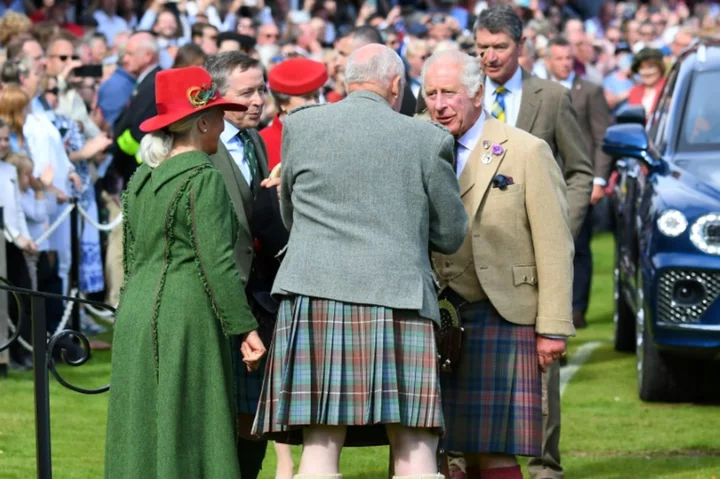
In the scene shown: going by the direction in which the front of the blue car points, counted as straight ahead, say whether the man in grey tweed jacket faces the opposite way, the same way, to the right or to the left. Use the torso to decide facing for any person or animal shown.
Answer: the opposite way

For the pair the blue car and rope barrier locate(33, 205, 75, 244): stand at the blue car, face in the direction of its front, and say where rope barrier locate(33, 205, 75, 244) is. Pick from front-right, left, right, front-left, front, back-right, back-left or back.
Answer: right

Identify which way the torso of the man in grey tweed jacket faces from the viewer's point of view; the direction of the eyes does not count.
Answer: away from the camera

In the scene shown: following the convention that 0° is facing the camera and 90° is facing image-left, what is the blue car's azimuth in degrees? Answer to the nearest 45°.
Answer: approximately 0°

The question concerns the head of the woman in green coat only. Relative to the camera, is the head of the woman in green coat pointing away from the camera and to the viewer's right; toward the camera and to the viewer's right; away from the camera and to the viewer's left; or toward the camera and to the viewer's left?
away from the camera and to the viewer's right

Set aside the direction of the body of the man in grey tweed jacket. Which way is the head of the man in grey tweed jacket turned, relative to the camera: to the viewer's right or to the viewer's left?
to the viewer's right

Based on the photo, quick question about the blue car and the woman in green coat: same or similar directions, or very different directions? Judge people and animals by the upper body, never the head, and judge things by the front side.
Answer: very different directions

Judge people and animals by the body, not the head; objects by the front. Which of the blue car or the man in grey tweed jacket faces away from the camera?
the man in grey tweed jacket

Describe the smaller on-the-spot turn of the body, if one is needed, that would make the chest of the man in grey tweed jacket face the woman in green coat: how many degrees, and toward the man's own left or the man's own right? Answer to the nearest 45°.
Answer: approximately 90° to the man's own left

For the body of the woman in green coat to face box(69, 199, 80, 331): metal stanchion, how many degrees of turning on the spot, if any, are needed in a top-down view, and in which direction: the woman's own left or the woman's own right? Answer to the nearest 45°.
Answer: approximately 45° to the woman's own left

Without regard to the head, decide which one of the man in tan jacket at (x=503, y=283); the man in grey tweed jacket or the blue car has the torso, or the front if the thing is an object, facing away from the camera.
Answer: the man in grey tweed jacket

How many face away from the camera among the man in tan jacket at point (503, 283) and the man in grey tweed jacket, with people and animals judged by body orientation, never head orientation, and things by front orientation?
1

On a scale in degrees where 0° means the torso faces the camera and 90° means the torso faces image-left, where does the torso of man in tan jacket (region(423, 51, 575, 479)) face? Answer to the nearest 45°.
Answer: approximately 45°

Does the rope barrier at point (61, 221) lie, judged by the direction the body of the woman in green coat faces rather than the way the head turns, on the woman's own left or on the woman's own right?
on the woman's own left
